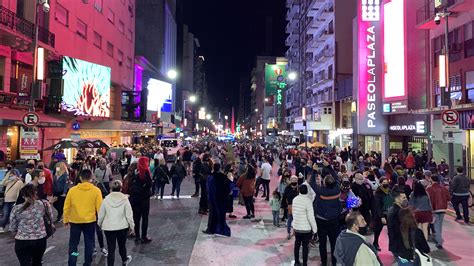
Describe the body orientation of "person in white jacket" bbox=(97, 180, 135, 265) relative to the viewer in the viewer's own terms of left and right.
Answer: facing away from the viewer

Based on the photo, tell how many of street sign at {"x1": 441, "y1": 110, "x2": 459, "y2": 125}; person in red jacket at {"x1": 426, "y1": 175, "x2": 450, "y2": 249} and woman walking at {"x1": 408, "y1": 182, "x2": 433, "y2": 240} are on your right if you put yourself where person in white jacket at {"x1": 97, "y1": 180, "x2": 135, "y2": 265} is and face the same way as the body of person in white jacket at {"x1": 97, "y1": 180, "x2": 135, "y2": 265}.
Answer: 3

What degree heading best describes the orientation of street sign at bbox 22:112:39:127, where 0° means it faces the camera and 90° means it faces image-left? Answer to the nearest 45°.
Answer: approximately 0°

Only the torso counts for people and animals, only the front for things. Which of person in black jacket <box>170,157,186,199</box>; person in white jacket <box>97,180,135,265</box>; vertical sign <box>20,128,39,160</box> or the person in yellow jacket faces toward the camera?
the vertical sign
